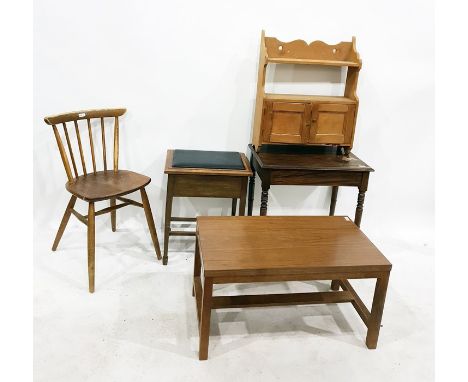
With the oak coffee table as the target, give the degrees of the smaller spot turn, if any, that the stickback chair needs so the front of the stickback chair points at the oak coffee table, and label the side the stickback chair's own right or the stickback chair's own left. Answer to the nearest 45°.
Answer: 0° — it already faces it

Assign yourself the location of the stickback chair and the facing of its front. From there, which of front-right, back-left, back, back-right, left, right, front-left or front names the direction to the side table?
front-left

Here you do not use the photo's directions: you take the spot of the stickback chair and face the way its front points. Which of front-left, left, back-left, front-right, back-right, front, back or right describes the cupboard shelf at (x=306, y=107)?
front-left

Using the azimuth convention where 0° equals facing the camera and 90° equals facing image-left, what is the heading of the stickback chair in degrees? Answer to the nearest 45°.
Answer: approximately 315°

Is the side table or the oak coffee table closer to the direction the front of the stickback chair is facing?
the oak coffee table
